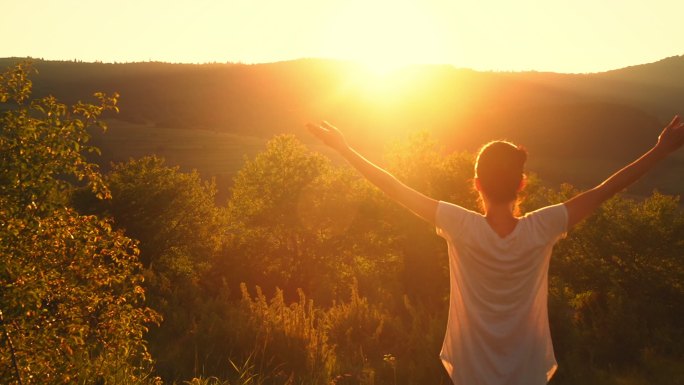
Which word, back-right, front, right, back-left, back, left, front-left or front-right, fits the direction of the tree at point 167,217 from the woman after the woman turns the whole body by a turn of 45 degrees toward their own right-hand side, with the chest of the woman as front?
left

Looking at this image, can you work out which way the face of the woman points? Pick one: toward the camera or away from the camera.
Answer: away from the camera

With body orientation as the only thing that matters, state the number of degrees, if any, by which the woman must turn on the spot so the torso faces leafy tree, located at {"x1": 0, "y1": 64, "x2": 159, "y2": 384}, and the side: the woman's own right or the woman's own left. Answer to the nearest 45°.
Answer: approximately 90° to the woman's own left

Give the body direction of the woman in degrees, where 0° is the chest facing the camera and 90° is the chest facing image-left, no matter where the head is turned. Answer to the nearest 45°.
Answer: approximately 180°
